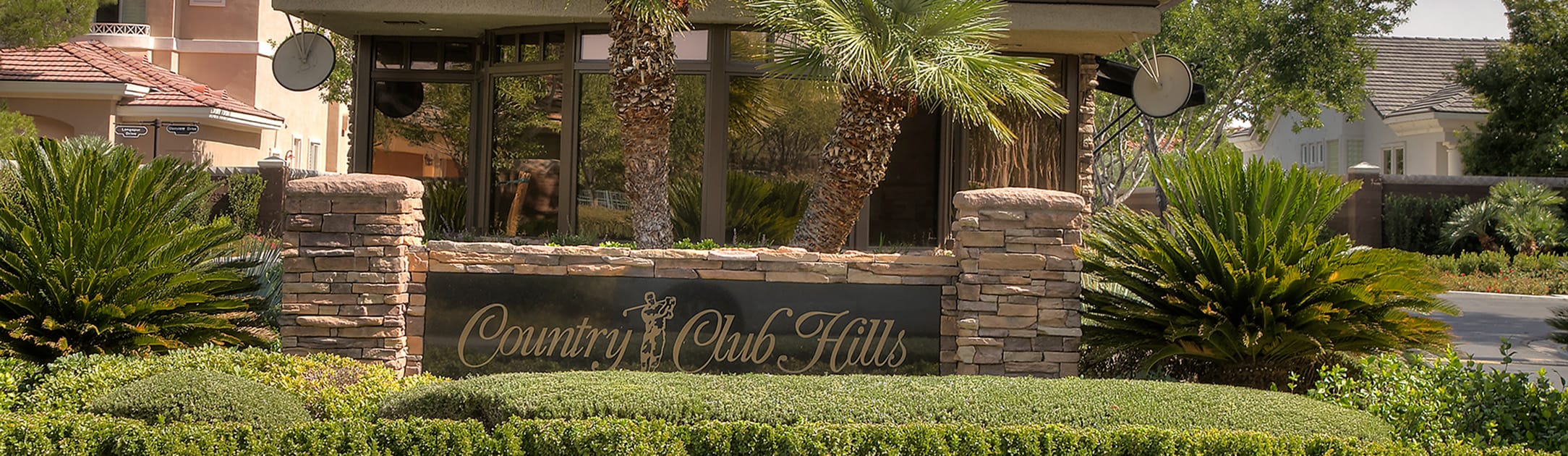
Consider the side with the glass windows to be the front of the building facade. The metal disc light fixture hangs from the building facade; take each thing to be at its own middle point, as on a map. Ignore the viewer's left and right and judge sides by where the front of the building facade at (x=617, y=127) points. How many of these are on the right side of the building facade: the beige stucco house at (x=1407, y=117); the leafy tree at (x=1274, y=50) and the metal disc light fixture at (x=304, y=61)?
1

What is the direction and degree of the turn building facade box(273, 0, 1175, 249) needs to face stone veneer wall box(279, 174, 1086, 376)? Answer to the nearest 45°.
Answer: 0° — it already faces it

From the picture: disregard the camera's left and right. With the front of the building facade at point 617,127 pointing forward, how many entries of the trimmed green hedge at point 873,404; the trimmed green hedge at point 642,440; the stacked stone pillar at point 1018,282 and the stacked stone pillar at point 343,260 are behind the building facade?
0

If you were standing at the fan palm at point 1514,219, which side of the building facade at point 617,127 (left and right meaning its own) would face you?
left

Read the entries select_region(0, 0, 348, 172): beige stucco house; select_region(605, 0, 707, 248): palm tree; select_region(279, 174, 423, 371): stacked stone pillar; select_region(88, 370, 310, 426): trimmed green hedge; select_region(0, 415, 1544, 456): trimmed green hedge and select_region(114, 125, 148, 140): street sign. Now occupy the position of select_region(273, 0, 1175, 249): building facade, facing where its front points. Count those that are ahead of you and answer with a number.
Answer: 4

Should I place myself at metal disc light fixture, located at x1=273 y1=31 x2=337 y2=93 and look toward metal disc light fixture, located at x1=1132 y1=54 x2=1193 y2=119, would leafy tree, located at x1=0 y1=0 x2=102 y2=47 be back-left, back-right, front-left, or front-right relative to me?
back-left

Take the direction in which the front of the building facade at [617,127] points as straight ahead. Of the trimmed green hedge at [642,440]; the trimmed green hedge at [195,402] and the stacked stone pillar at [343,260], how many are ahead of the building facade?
3

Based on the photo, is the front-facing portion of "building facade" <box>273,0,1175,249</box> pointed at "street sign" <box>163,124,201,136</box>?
no

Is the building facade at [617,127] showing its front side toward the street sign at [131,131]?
no

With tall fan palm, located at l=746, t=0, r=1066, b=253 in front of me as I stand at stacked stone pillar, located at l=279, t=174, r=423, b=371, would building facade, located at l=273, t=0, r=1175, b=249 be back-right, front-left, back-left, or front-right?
front-left

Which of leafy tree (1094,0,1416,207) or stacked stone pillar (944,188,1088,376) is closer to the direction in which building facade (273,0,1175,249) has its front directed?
the stacked stone pillar

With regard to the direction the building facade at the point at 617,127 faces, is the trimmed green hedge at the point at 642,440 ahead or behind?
ahead

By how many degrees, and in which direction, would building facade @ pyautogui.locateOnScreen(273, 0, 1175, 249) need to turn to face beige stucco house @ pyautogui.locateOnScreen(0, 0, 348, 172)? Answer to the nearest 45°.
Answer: approximately 135° to its right

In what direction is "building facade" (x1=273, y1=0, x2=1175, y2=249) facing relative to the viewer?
toward the camera

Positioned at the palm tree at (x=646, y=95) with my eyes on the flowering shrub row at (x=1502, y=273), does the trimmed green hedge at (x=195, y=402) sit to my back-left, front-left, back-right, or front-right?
back-right

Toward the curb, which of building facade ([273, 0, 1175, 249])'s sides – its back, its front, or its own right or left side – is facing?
left

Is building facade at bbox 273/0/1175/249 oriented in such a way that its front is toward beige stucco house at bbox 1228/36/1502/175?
no

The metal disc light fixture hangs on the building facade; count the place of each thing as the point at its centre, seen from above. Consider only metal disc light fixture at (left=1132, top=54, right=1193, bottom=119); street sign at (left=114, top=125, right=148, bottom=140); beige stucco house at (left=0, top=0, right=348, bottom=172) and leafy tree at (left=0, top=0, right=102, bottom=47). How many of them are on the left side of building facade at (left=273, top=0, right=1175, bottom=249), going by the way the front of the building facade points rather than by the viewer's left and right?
1
